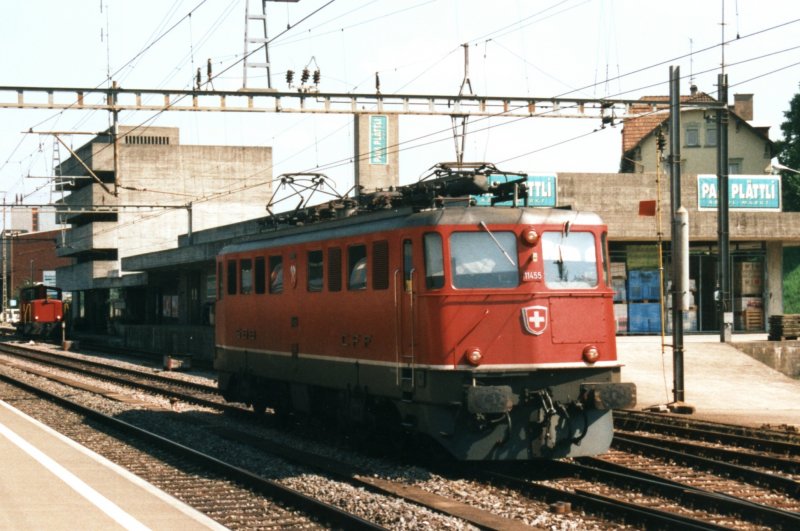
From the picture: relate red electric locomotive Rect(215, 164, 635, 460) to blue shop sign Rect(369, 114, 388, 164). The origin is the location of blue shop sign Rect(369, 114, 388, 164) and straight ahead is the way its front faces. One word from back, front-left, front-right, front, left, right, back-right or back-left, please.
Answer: front

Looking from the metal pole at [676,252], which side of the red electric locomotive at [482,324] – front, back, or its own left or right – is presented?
left

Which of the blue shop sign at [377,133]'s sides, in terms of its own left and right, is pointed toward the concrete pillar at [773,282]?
left

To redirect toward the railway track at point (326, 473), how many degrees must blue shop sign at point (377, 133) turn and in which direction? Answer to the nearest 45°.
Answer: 0° — it already faces it

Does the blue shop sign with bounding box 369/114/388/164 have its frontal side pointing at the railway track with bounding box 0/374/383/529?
yes

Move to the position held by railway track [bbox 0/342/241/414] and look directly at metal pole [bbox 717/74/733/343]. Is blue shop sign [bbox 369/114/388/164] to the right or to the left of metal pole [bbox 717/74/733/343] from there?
left

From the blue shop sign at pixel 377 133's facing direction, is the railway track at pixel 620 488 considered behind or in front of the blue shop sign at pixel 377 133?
in front

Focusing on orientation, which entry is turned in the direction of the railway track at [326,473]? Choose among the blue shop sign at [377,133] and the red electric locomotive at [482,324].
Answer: the blue shop sign

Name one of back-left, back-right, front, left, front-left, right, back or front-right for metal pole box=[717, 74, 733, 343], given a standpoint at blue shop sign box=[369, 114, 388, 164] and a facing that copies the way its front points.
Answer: front-left

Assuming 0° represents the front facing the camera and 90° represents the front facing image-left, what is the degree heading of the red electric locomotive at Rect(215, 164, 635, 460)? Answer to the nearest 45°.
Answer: approximately 315°

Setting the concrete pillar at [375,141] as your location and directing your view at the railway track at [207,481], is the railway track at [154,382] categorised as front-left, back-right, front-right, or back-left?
front-right

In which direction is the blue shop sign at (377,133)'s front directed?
toward the camera

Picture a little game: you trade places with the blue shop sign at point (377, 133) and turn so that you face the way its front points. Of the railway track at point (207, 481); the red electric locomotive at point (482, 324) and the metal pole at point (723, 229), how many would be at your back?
0

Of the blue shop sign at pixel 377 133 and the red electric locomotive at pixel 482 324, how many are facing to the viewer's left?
0
